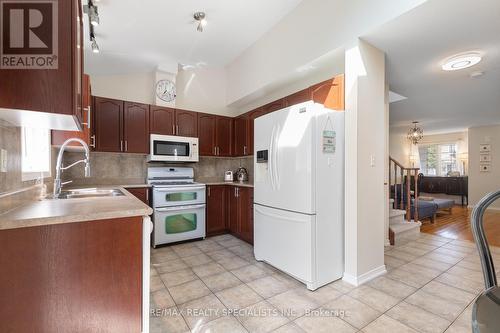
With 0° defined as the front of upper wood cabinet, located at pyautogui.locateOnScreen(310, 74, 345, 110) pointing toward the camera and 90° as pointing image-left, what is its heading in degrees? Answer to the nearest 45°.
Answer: approximately 45°

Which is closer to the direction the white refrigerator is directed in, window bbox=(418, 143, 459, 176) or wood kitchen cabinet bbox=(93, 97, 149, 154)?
the wood kitchen cabinet

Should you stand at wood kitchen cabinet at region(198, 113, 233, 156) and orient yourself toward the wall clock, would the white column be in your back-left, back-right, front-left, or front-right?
back-left

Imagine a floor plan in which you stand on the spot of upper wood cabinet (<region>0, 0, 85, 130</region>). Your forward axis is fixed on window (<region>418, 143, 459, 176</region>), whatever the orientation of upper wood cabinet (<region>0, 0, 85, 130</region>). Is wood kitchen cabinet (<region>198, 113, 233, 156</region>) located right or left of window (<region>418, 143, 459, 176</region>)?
left

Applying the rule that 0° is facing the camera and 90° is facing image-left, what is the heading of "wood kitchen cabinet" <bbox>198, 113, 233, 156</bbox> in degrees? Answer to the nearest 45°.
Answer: approximately 315°

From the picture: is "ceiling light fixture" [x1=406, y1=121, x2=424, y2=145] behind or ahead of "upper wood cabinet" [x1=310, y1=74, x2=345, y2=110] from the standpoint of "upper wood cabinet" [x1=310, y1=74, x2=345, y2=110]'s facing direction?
behind

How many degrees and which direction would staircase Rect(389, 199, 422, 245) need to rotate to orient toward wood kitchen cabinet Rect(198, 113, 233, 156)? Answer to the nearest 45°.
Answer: approximately 90° to its right

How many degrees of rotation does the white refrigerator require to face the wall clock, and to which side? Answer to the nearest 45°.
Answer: approximately 90° to its right

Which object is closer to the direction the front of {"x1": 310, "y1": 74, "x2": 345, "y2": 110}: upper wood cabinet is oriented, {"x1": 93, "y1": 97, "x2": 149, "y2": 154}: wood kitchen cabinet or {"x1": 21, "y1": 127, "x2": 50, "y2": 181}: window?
the window

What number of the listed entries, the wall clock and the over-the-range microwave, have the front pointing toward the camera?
2

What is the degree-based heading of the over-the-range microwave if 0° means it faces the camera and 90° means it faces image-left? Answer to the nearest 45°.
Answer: approximately 0°

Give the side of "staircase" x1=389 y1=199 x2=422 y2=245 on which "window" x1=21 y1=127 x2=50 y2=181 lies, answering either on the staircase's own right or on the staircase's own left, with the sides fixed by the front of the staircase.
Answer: on the staircase's own right

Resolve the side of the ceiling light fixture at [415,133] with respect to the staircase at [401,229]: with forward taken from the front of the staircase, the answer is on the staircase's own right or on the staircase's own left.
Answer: on the staircase's own left

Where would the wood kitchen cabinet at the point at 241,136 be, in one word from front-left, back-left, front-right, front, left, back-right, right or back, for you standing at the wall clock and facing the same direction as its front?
left

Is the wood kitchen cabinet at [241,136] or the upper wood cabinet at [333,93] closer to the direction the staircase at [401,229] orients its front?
the upper wood cabinet
